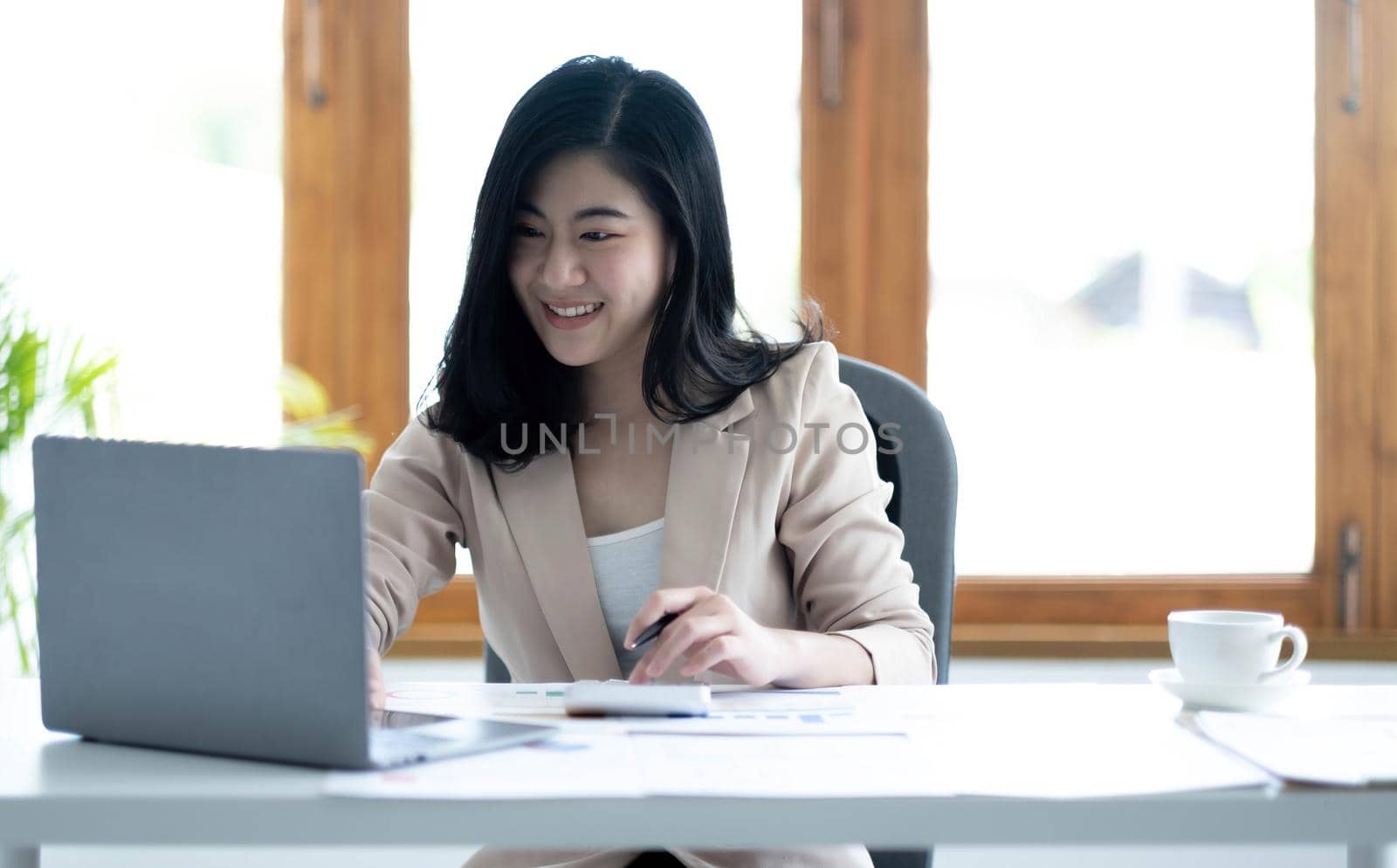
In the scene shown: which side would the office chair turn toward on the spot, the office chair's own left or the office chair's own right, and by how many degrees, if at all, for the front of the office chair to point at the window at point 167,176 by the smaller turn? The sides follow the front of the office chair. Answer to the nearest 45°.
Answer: approximately 135° to the office chair's own right

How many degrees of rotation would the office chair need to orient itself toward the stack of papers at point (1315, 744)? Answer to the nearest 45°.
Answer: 0° — it already faces it

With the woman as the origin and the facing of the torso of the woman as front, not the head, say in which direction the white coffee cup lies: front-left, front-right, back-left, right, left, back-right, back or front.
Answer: front-left

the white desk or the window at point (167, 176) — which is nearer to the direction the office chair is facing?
the white desk

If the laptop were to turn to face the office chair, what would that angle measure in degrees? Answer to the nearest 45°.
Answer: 0° — it already faces it

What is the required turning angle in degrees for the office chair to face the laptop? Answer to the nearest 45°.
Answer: approximately 45° to its right

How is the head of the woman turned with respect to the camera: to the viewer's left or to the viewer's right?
to the viewer's left

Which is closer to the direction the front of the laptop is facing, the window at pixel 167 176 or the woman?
the woman

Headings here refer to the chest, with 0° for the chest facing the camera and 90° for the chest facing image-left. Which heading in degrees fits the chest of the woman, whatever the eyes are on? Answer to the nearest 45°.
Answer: approximately 0°

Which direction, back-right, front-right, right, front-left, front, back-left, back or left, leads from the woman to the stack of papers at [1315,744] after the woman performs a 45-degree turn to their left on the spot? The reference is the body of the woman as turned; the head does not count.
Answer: front

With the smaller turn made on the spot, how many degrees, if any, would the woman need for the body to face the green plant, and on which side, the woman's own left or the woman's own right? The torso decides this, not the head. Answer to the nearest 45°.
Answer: approximately 135° to the woman's own right

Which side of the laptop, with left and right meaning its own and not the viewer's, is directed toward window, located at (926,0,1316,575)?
front

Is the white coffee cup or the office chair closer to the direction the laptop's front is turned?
the office chair

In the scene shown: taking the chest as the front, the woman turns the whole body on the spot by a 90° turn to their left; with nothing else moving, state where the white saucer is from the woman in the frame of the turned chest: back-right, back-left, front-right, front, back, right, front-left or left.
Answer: front-right

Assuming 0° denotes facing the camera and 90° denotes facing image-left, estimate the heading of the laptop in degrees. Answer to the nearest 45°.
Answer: approximately 225°

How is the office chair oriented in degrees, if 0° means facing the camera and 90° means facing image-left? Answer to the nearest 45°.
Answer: approximately 0°
